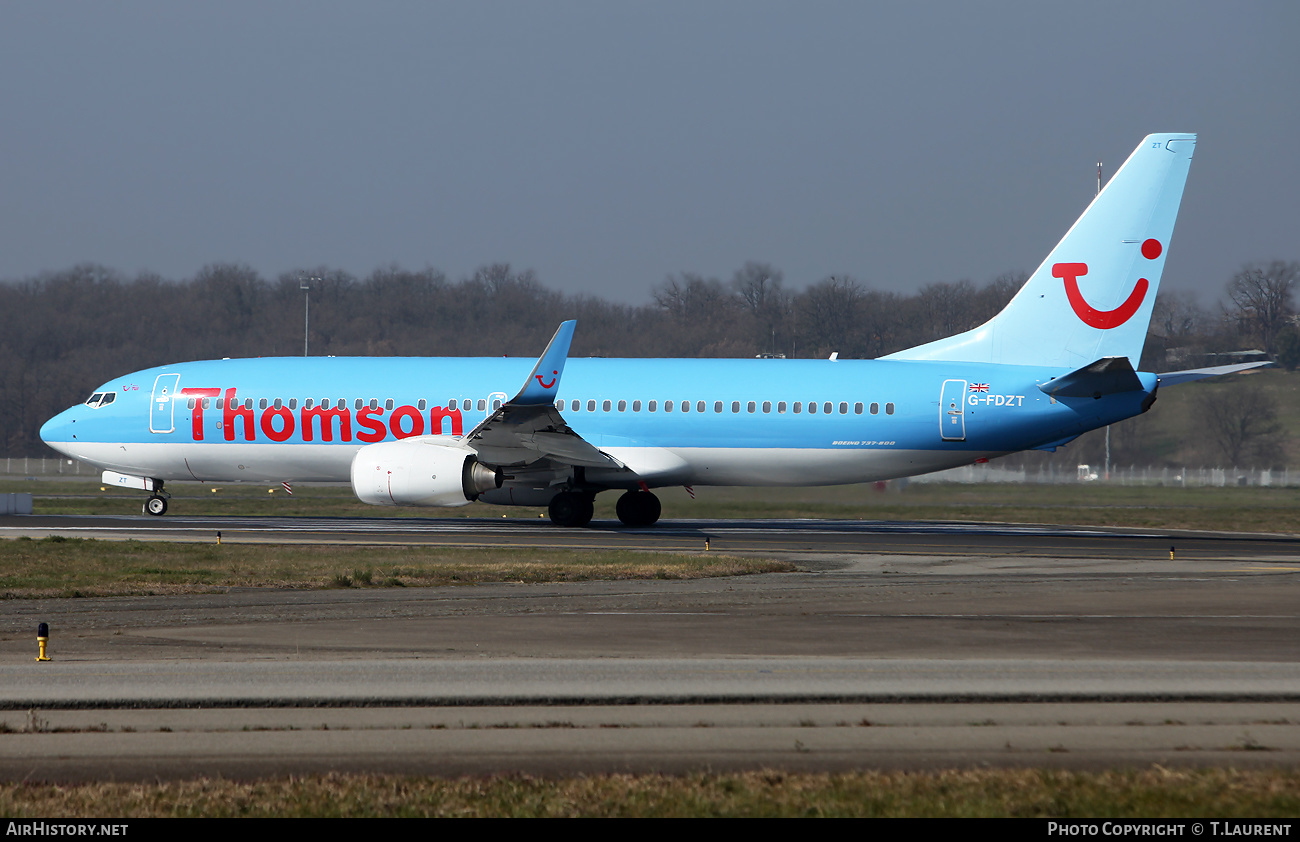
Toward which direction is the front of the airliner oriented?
to the viewer's left
